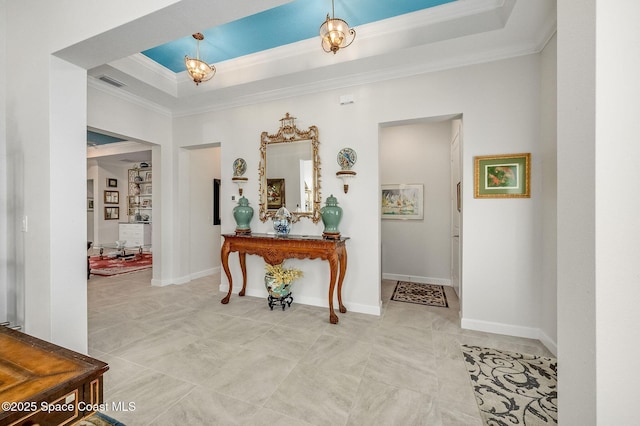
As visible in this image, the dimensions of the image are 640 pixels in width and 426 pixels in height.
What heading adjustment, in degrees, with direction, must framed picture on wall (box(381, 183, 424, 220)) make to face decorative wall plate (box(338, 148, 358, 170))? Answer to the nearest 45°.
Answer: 0° — it already faces it

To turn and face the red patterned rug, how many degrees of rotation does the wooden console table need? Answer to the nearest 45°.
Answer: approximately 90° to its right

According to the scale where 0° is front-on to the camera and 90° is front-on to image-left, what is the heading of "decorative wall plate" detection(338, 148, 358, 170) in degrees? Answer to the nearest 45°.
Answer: approximately 0°

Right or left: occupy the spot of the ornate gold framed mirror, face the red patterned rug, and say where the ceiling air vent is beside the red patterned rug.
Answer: left

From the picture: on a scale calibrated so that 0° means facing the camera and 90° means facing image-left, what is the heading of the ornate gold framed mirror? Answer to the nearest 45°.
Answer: approximately 45°

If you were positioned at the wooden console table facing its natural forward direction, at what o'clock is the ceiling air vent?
The ceiling air vent is roughly at 2 o'clock from the wooden console table.

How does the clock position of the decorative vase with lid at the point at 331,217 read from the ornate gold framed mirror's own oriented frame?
The decorative vase with lid is roughly at 9 o'clock from the ornate gold framed mirror.

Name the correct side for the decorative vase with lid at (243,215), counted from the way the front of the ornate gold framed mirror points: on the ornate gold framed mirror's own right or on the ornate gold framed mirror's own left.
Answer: on the ornate gold framed mirror's own right

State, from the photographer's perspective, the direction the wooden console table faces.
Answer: facing the viewer and to the left of the viewer

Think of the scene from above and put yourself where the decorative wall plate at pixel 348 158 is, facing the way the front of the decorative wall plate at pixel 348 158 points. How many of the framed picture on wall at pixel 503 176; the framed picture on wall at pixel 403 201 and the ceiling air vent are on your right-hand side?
1

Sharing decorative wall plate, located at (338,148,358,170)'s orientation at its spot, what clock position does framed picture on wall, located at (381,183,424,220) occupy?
The framed picture on wall is roughly at 7 o'clock from the decorative wall plate.

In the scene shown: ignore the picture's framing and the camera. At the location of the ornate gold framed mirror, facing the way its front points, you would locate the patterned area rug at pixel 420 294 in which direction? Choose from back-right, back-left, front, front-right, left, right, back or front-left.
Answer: back-left

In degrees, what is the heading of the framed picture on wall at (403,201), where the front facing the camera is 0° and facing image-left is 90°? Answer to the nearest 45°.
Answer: approximately 0°

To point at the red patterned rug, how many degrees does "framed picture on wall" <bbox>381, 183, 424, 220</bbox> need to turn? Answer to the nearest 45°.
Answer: approximately 90° to its right

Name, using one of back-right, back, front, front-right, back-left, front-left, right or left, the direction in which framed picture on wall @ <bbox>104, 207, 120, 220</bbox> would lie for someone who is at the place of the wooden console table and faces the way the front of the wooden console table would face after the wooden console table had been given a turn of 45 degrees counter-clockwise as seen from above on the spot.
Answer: back-right
